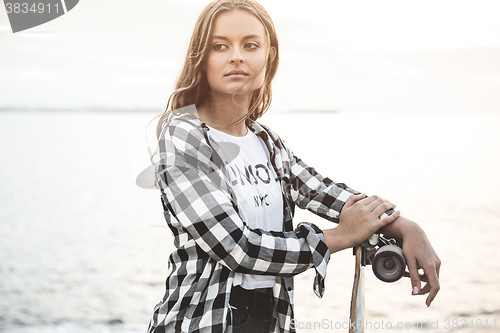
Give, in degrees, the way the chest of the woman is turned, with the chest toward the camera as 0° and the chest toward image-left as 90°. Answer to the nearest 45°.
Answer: approximately 315°
